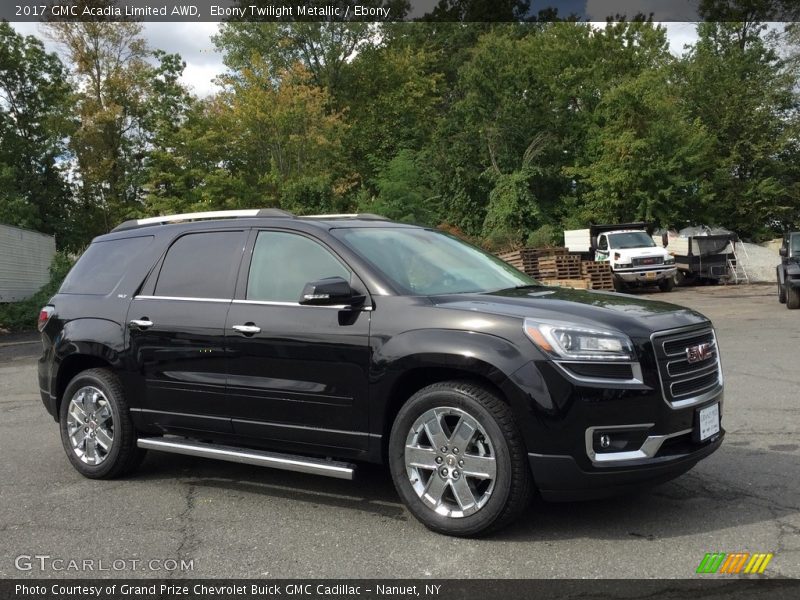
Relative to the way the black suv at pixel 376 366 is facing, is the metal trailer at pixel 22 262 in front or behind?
behind

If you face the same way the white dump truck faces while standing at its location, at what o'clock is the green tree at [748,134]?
The green tree is roughly at 8 o'clock from the white dump truck.

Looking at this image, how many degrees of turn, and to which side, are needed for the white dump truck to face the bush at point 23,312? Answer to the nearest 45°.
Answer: approximately 90° to its right

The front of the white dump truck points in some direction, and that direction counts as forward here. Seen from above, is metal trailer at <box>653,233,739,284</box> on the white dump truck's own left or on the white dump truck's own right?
on the white dump truck's own left

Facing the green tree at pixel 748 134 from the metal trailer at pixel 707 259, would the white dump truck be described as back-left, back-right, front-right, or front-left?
back-left

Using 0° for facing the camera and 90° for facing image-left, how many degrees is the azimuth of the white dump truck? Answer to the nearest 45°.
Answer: approximately 315°

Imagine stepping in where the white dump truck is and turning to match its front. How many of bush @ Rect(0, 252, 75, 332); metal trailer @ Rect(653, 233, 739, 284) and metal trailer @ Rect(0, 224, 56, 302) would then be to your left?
1

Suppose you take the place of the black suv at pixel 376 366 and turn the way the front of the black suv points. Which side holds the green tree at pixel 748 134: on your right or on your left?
on your left

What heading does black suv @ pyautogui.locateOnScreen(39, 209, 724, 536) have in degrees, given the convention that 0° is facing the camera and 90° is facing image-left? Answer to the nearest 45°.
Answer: approximately 315°

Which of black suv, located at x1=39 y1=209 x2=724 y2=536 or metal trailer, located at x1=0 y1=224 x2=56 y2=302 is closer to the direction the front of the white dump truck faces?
the black suv

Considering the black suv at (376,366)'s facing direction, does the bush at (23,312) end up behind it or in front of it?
behind

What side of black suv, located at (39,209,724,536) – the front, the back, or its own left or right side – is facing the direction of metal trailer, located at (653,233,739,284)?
left
